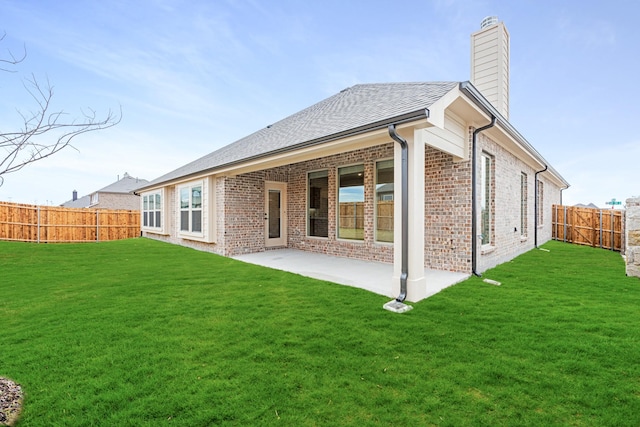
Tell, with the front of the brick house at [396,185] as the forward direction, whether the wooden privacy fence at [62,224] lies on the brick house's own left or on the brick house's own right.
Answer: on the brick house's own left

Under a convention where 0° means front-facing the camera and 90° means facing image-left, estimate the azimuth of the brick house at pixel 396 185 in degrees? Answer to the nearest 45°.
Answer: approximately 225°

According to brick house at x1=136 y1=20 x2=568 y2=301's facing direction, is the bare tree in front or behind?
behind

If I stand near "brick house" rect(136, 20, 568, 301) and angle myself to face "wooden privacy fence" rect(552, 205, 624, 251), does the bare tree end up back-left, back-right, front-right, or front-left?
back-right

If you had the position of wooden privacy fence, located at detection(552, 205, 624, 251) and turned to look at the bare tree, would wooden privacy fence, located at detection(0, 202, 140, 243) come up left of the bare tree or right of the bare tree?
right

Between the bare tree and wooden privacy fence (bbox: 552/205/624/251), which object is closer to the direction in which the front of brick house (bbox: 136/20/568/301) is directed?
the wooden privacy fence
